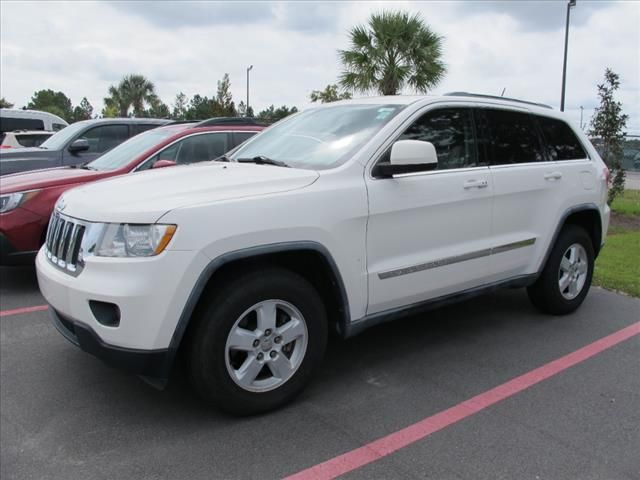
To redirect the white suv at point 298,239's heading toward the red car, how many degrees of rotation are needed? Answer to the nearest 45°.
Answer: approximately 90° to its right

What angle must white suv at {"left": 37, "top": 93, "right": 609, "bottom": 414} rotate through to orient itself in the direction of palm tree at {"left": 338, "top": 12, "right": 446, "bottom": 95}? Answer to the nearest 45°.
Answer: approximately 135° to its right

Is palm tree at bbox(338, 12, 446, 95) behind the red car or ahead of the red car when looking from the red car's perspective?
behind

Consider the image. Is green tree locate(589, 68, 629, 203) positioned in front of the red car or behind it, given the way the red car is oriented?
behind

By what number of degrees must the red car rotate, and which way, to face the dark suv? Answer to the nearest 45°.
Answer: approximately 135° to its right

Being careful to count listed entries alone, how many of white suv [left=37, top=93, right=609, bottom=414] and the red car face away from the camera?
0

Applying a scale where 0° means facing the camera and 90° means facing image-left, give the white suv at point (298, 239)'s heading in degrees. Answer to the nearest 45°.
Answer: approximately 45°

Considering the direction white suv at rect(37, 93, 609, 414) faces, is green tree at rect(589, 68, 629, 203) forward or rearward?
rearward
